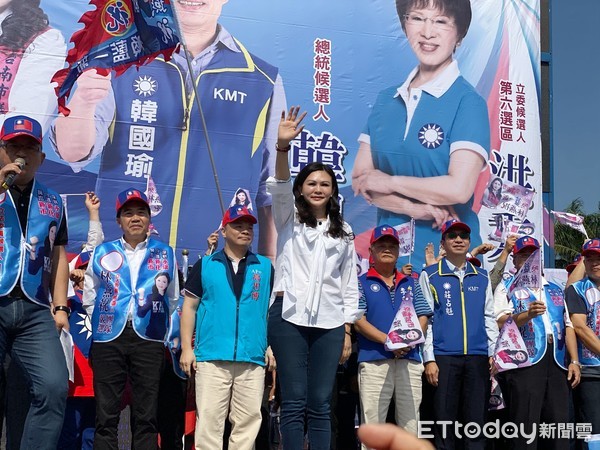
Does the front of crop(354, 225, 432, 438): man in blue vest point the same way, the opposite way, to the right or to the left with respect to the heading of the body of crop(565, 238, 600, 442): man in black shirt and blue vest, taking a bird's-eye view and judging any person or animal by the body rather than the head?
the same way

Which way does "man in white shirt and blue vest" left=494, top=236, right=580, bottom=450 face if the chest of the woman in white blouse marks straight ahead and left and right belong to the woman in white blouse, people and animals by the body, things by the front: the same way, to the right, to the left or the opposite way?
the same way

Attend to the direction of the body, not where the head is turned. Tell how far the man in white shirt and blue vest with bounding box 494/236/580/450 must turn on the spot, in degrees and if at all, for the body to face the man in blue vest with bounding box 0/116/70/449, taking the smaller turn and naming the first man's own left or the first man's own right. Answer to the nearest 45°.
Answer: approximately 45° to the first man's own right

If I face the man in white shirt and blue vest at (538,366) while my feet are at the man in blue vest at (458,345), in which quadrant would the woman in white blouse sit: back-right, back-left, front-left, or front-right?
back-right

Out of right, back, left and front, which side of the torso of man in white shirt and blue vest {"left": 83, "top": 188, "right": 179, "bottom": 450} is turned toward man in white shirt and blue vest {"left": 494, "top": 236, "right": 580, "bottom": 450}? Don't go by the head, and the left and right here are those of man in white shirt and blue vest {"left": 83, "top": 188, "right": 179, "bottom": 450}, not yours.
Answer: left

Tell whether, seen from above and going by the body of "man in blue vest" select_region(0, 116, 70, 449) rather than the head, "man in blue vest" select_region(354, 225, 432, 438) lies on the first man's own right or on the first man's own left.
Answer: on the first man's own left

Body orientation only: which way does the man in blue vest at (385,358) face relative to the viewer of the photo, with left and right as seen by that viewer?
facing the viewer

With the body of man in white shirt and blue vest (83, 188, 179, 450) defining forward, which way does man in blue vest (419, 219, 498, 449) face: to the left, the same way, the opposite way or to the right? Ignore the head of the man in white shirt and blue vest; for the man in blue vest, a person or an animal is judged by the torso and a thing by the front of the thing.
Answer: the same way

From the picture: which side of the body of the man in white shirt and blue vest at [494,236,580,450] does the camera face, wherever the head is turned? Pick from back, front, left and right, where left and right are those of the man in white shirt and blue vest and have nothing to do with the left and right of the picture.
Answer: front

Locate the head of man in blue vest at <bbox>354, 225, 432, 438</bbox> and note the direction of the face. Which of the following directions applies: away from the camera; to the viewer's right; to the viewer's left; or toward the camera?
toward the camera

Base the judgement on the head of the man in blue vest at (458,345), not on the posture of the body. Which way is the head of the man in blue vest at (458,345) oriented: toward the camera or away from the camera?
toward the camera

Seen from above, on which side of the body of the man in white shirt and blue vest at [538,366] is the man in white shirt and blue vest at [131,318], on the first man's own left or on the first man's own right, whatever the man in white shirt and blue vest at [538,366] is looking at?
on the first man's own right

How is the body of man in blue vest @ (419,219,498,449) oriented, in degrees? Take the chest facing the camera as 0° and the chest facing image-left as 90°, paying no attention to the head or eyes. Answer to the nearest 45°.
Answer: approximately 0°

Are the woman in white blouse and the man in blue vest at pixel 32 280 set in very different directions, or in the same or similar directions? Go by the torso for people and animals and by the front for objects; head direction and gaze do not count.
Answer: same or similar directions

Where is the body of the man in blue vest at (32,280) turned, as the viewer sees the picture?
toward the camera
